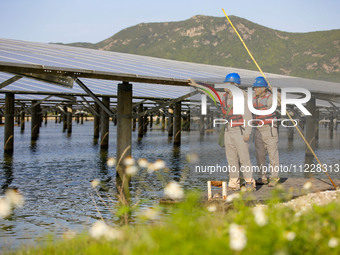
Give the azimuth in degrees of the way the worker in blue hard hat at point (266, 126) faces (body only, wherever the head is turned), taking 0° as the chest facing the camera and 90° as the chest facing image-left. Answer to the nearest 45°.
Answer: approximately 45°

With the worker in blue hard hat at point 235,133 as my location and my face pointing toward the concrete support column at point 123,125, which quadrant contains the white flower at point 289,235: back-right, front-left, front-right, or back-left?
back-left

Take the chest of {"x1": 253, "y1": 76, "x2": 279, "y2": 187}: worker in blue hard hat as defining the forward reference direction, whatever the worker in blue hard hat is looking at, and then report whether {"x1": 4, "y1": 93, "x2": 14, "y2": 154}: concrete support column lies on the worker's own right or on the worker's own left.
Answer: on the worker's own right

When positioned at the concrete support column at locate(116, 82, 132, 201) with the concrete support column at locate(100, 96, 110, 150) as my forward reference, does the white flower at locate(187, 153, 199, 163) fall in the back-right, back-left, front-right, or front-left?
back-right

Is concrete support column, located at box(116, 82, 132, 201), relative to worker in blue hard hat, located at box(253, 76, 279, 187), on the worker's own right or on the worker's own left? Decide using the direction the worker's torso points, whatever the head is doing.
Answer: on the worker's own right
